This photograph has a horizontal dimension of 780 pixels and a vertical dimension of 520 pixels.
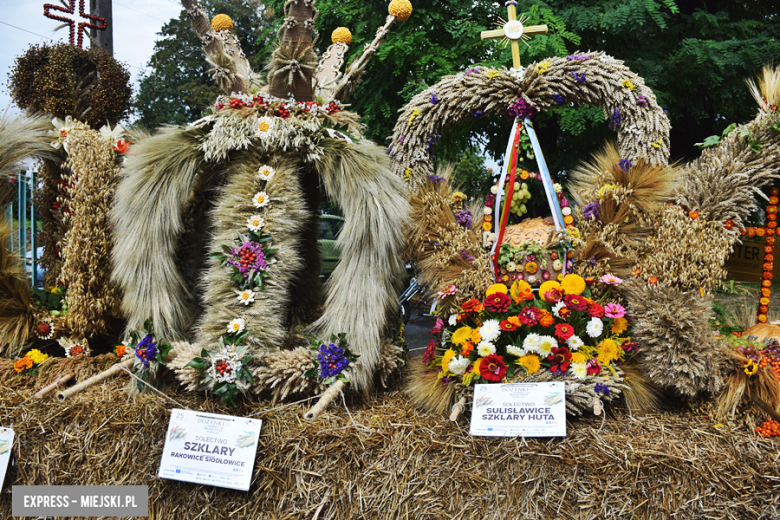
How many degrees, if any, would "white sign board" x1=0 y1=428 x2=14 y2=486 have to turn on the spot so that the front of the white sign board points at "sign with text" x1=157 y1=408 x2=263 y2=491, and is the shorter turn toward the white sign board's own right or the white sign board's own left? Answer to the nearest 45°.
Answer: approximately 45° to the white sign board's own left

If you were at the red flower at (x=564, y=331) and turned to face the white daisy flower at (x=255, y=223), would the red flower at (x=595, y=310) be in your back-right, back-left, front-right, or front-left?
back-right

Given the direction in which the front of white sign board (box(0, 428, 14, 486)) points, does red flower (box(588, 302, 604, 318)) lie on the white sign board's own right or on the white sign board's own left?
on the white sign board's own left

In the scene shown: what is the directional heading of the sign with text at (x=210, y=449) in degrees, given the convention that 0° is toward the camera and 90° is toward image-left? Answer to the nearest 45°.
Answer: approximately 0°

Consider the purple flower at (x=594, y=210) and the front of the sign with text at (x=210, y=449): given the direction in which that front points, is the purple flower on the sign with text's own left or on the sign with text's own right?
on the sign with text's own left
